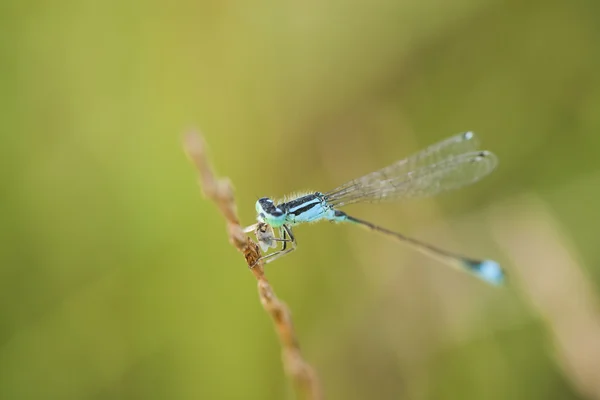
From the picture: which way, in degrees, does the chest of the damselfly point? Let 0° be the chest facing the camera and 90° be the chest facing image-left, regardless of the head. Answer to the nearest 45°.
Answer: approximately 90°
